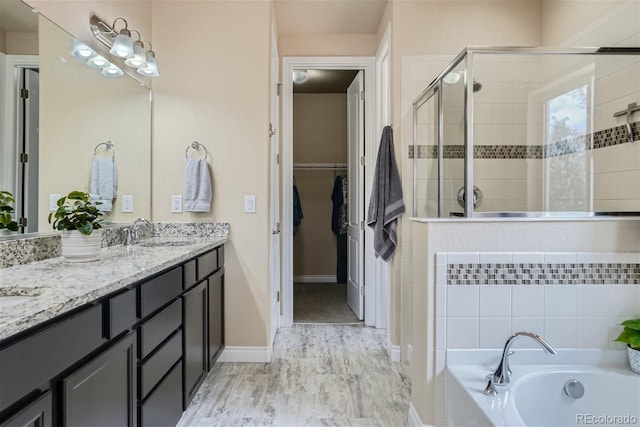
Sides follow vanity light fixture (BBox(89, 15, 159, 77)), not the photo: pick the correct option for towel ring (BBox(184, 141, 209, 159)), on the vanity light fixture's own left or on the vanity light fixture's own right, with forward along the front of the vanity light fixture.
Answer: on the vanity light fixture's own left

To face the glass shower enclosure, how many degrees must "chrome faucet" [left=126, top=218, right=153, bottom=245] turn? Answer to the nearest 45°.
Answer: approximately 45° to its left

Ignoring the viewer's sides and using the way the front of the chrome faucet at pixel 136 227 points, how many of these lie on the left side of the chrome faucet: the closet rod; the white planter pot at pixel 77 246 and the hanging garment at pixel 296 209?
2
